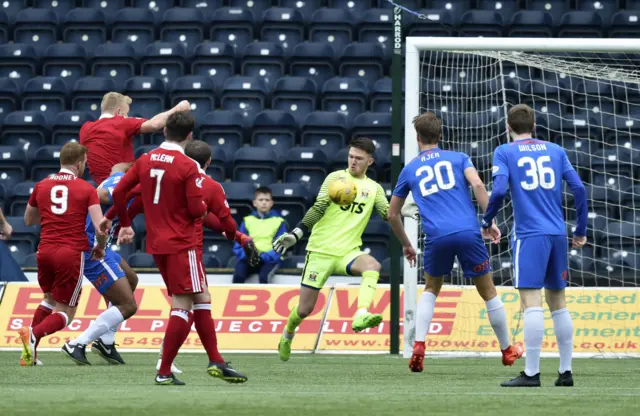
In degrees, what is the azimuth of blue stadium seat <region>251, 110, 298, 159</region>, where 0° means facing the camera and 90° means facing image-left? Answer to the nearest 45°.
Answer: approximately 0°

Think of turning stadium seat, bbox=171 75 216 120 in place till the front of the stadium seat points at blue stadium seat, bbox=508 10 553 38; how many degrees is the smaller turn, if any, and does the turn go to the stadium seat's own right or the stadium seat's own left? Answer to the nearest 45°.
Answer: approximately 90° to the stadium seat's own left

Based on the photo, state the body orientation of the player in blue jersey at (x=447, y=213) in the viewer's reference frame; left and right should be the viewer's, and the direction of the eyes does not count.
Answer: facing away from the viewer

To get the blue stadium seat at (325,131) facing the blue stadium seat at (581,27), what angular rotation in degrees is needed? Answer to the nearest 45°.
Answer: approximately 90° to its left

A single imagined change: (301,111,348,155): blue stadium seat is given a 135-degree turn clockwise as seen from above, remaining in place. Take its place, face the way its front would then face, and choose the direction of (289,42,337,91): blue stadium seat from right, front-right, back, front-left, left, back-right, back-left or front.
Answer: front-right

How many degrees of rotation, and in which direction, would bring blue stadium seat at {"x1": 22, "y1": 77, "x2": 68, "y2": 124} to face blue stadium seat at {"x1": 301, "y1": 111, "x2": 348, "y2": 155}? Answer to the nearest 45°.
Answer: approximately 45° to its left

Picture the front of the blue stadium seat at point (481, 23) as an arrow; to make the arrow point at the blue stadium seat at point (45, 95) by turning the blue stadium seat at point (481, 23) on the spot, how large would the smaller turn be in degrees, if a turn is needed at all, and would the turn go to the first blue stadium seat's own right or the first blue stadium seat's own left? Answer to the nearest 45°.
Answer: approximately 90° to the first blue stadium seat's own right

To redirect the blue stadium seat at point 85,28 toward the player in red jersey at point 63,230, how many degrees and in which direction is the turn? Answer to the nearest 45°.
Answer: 0° — it already faces them

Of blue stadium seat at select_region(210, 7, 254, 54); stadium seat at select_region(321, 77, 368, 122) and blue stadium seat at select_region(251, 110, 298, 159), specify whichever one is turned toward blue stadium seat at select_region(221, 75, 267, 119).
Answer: blue stadium seat at select_region(210, 7, 254, 54)

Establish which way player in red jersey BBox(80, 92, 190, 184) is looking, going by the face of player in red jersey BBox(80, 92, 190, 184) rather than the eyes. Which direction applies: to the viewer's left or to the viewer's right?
to the viewer's right

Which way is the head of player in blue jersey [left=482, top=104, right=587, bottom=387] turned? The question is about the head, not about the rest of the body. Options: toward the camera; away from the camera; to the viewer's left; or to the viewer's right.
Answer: away from the camera
